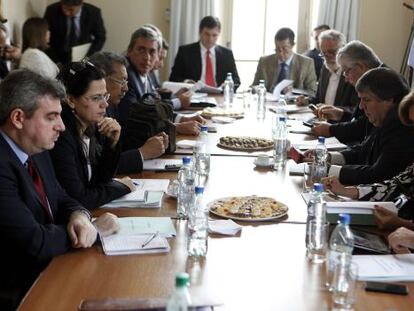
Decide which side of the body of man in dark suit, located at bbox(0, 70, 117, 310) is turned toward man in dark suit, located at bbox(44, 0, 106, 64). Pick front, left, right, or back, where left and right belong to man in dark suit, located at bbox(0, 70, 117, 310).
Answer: left

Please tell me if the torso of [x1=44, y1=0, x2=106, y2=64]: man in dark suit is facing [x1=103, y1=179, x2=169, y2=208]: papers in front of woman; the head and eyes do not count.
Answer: yes

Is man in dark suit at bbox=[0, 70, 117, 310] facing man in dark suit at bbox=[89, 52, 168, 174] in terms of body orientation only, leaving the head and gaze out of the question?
no

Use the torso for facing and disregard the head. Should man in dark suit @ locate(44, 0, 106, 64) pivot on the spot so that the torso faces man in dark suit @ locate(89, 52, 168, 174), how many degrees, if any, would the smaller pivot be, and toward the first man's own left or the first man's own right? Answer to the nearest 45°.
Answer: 0° — they already face them

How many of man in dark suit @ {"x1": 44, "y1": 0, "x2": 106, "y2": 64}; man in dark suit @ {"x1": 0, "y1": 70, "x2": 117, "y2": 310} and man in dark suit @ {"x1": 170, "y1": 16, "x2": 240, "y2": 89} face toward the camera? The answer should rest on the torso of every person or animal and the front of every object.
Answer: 2

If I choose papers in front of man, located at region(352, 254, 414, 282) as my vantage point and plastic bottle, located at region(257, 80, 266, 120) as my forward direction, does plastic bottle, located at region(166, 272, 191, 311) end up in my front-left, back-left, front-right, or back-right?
back-left

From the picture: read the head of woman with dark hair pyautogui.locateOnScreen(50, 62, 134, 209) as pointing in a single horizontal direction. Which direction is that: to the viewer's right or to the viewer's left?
to the viewer's right

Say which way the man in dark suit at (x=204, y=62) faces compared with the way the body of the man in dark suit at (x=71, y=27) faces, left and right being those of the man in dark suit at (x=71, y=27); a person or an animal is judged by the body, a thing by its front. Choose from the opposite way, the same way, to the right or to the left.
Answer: the same way

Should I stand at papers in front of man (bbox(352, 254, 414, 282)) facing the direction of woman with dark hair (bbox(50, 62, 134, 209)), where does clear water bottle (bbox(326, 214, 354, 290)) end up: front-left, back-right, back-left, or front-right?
front-left

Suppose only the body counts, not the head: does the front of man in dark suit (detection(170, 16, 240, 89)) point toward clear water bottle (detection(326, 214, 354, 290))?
yes

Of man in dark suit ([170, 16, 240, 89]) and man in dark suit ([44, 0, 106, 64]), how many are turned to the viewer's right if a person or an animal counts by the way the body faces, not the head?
0

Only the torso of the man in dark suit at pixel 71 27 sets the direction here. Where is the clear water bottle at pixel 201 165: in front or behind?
in front

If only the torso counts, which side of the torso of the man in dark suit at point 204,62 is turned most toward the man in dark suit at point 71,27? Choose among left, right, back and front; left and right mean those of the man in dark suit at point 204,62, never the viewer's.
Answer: right

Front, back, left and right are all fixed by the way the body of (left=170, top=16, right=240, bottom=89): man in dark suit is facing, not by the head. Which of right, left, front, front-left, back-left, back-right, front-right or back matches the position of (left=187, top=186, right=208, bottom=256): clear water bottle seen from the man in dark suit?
front

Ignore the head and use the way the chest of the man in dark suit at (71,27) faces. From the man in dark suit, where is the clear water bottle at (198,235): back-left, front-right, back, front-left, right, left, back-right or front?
front

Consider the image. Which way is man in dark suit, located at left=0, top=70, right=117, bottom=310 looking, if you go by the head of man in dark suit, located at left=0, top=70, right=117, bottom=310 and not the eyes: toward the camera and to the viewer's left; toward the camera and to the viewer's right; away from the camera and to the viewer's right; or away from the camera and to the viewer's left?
toward the camera and to the viewer's right

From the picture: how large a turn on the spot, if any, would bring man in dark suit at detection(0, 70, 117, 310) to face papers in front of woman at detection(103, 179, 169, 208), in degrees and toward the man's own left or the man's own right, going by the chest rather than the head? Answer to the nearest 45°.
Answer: approximately 45° to the man's own left

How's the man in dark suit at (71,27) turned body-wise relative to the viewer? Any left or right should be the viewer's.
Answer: facing the viewer
